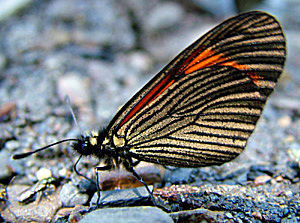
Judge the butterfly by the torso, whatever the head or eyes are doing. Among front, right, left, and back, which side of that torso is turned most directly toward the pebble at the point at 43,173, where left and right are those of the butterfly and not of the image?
front

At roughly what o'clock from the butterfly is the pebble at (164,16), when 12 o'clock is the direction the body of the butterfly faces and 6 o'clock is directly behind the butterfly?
The pebble is roughly at 3 o'clock from the butterfly.

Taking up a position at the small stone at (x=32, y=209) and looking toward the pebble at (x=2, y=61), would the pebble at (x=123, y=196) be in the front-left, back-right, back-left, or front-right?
back-right

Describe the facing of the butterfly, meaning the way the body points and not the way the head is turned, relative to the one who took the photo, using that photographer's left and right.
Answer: facing to the left of the viewer

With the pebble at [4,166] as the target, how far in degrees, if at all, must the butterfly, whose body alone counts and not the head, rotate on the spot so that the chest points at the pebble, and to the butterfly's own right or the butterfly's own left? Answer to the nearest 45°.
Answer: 0° — it already faces it

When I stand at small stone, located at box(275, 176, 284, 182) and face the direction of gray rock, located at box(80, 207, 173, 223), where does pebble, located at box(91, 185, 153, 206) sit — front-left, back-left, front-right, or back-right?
front-right

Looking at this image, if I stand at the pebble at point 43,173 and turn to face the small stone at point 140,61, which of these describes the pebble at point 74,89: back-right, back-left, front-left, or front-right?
front-left

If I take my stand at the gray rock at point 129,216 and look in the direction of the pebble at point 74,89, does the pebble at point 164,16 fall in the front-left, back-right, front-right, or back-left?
front-right

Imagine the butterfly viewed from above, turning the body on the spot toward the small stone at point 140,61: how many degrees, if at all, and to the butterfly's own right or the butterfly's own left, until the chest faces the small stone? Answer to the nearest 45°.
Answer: approximately 90° to the butterfly's own right

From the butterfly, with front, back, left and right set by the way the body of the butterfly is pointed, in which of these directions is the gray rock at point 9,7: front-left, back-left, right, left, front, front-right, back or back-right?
front-right
